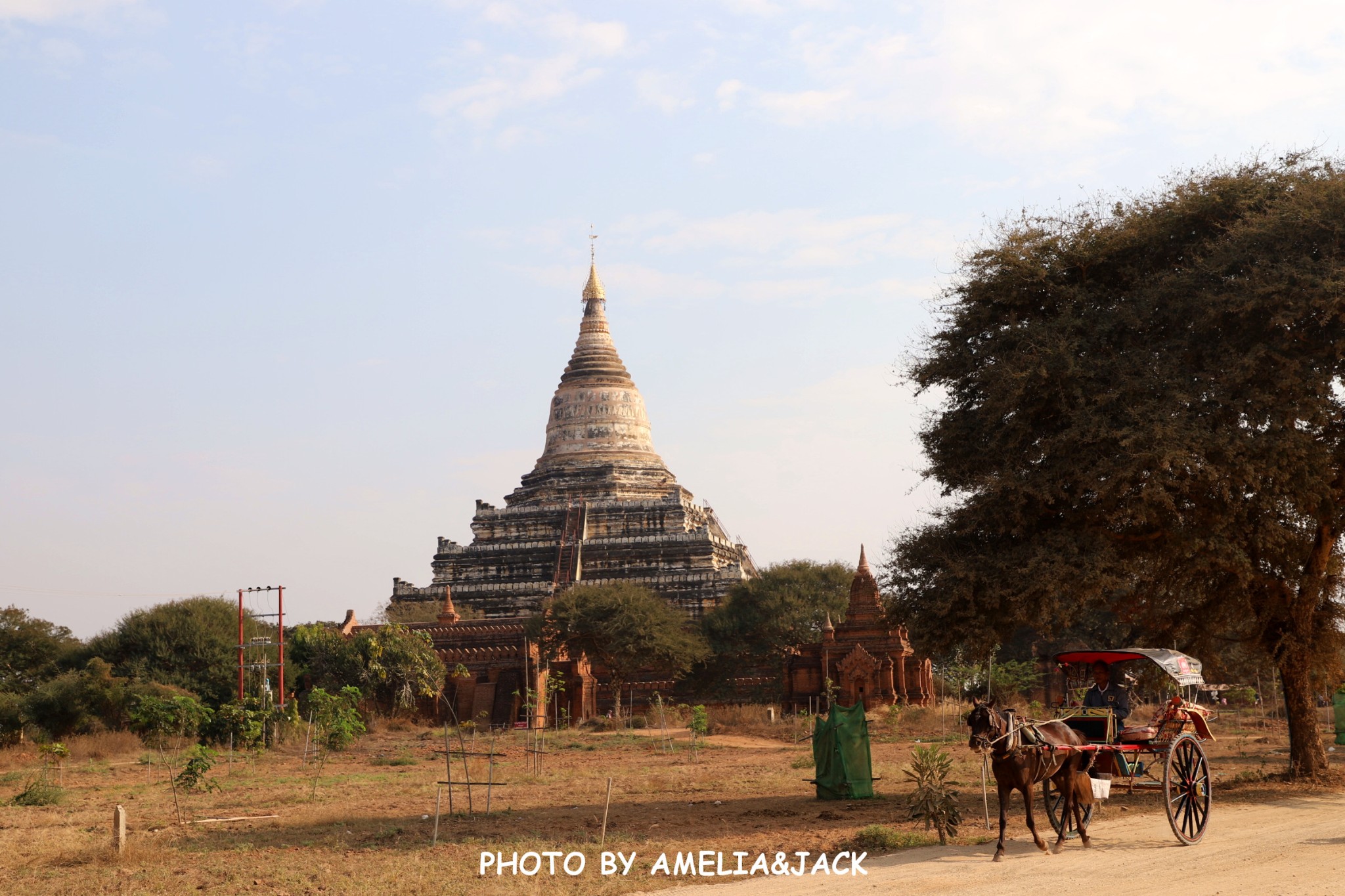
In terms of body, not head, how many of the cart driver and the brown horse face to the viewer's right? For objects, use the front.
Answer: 0

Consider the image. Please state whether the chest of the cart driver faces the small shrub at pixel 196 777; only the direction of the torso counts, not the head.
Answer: no

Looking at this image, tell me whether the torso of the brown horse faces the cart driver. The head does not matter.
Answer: no

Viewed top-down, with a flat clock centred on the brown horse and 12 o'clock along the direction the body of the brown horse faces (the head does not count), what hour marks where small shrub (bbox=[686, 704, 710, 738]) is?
The small shrub is roughly at 4 o'clock from the brown horse.

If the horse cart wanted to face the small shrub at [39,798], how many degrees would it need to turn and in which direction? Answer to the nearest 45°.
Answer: approximately 45° to its right

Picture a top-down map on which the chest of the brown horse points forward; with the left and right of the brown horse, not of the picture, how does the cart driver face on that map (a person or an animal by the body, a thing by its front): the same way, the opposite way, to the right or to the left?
the same way

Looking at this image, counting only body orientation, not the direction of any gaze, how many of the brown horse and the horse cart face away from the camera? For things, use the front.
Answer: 0

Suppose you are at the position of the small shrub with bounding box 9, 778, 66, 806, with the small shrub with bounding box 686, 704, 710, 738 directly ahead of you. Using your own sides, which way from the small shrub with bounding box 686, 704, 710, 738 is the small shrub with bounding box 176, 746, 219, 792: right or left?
right

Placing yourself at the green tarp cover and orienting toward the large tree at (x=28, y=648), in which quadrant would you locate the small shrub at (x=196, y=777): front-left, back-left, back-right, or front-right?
front-left

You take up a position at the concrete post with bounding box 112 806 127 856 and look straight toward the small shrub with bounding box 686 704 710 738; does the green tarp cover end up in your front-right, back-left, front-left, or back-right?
front-right

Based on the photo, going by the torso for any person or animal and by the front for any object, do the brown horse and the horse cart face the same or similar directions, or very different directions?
same or similar directions

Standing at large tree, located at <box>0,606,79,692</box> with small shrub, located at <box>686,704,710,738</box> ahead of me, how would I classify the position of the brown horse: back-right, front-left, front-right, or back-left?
front-right

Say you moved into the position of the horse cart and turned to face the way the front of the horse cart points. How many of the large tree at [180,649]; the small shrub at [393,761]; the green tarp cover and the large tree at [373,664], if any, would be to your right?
4

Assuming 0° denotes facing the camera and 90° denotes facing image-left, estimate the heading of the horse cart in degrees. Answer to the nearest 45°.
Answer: approximately 45°

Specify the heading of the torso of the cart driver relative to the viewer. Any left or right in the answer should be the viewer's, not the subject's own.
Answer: facing the viewer and to the left of the viewer

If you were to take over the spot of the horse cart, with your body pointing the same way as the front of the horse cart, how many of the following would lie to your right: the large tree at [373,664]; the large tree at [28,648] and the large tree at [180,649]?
3

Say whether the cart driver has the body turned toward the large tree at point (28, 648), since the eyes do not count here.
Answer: no
